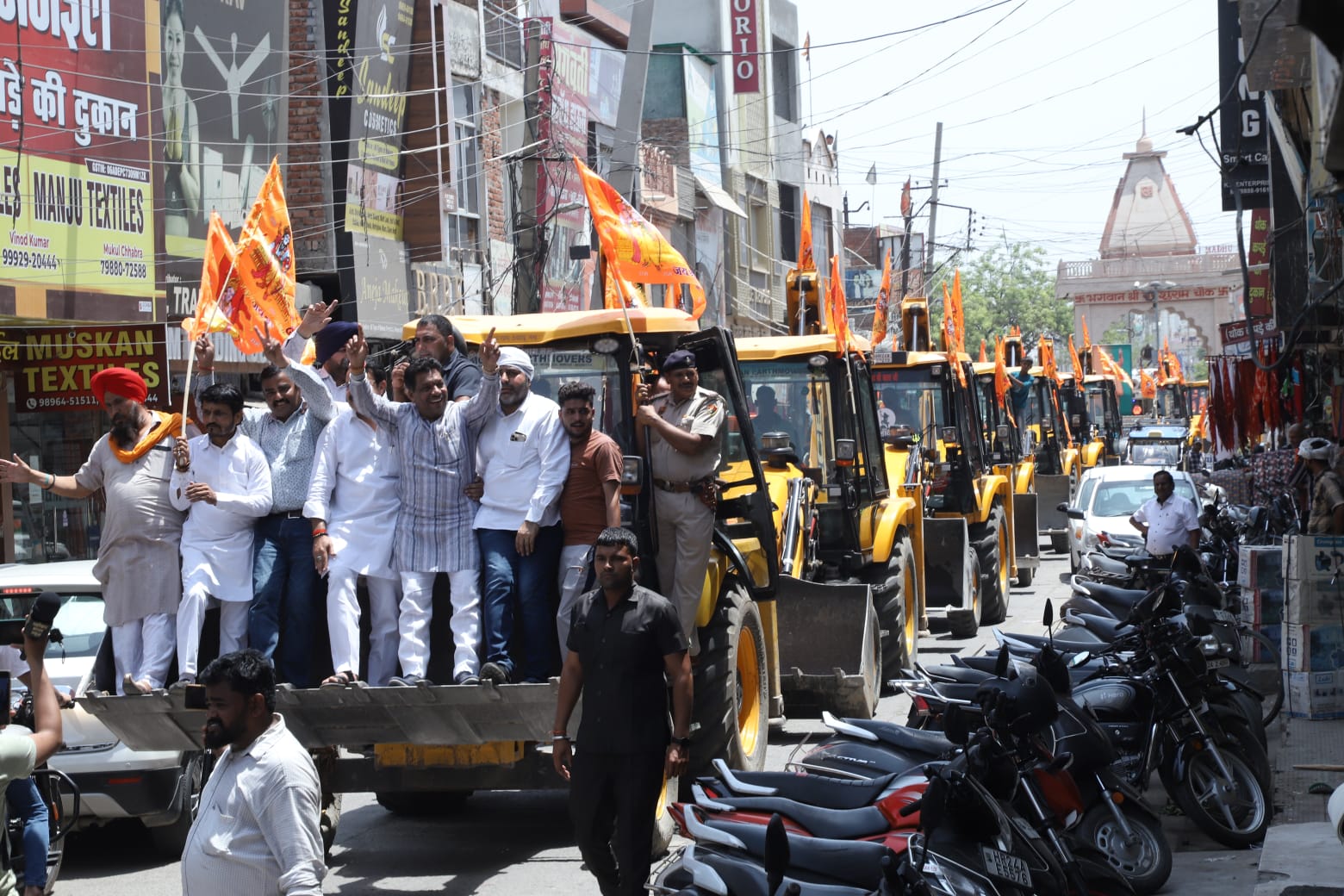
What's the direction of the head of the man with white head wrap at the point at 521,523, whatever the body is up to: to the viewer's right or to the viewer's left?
to the viewer's left

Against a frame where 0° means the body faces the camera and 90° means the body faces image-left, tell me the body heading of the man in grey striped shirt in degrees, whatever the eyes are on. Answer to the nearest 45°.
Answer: approximately 0°

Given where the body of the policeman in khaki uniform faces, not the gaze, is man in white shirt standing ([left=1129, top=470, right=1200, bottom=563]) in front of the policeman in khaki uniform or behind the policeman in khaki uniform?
behind

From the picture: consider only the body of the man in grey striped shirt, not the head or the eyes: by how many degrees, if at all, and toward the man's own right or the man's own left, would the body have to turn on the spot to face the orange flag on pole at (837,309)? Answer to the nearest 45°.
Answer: approximately 135° to the man's own left

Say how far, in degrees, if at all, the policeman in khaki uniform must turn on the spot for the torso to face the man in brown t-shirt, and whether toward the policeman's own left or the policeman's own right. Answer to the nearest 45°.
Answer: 0° — they already face them

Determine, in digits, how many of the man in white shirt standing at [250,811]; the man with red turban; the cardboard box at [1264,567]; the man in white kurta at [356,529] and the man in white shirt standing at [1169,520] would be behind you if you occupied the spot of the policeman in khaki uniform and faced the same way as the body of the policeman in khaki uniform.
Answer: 2
